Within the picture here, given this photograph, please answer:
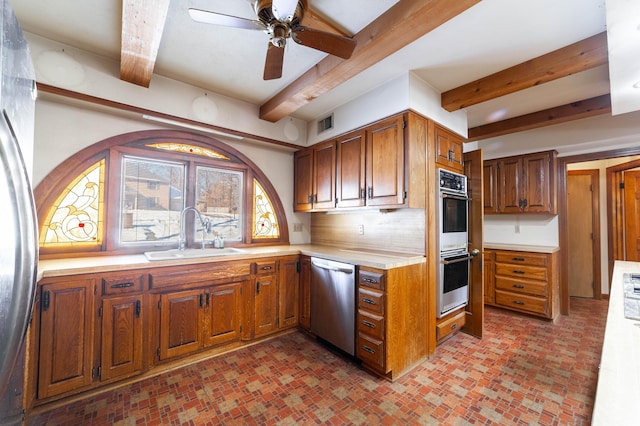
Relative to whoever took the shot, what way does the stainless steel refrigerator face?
facing to the right of the viewer

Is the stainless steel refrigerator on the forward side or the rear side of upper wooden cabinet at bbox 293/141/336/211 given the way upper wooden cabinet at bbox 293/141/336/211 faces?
on the forward side

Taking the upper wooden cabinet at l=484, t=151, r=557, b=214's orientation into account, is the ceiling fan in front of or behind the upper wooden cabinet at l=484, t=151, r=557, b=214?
in front

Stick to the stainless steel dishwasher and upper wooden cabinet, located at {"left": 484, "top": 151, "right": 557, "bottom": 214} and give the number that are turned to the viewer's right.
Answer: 0

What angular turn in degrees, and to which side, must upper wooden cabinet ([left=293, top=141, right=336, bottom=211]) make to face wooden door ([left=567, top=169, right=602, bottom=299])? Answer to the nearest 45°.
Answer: approximately 135° to its left

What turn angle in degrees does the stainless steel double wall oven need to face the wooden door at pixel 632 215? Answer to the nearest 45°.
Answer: approximately 90° to its left

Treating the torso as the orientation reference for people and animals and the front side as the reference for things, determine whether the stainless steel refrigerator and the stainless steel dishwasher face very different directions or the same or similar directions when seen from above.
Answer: very different directions

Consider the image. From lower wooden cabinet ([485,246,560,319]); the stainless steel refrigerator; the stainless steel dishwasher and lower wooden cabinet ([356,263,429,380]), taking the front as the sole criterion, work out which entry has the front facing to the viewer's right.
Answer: the stainless steel refrigerator

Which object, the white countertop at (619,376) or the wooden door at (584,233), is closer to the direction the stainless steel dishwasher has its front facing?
the white countertop

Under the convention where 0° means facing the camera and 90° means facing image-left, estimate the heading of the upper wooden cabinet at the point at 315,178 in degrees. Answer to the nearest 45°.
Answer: approximately 45°
